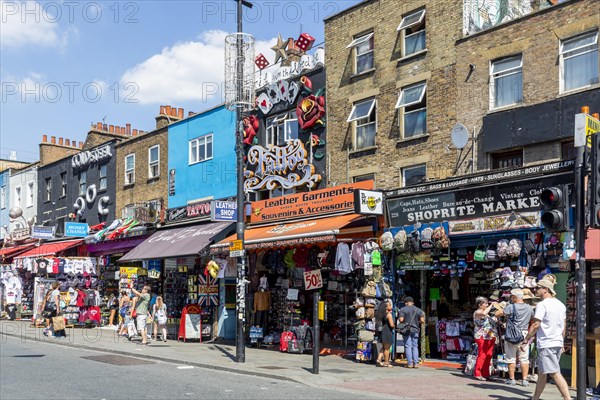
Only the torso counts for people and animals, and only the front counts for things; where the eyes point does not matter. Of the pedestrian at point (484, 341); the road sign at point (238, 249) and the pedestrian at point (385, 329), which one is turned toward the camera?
the road sign

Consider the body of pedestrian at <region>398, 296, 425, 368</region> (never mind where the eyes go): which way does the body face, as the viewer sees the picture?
away from the camera

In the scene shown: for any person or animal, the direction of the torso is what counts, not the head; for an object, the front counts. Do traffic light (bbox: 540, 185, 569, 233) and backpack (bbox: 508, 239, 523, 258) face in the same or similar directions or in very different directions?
same or similar directions

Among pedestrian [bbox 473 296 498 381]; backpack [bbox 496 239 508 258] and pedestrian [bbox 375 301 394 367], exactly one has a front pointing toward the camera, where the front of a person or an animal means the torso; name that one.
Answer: the backpack

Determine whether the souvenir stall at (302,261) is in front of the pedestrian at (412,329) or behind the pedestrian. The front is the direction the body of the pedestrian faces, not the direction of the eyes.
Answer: in front

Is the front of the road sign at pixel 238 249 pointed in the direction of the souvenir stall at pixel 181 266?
no

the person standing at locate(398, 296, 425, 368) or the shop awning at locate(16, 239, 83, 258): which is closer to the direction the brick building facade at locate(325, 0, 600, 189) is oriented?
the person standing

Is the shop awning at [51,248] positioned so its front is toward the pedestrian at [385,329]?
no

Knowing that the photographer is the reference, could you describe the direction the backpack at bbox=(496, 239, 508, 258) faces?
facing the viewer

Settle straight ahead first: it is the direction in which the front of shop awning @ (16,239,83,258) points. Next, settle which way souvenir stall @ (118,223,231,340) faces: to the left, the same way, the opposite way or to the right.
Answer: the same way

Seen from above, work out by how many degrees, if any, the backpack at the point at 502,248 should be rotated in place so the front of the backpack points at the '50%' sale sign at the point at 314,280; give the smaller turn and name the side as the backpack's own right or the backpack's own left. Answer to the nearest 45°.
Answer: approximately 90° to the backpack's own right

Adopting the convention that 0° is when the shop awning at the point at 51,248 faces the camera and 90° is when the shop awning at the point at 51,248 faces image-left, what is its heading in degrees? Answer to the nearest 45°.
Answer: approximately 45°

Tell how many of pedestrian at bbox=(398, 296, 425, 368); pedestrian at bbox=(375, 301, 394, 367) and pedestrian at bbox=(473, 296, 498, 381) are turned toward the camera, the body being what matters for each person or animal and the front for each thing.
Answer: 0

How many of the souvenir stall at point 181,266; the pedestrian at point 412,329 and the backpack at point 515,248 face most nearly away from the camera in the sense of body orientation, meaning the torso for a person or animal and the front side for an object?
1

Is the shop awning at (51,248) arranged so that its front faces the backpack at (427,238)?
no

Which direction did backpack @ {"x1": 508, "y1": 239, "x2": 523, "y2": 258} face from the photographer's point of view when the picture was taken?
facing the viewer and to the left of the viewer

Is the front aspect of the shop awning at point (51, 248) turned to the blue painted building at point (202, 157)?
no
